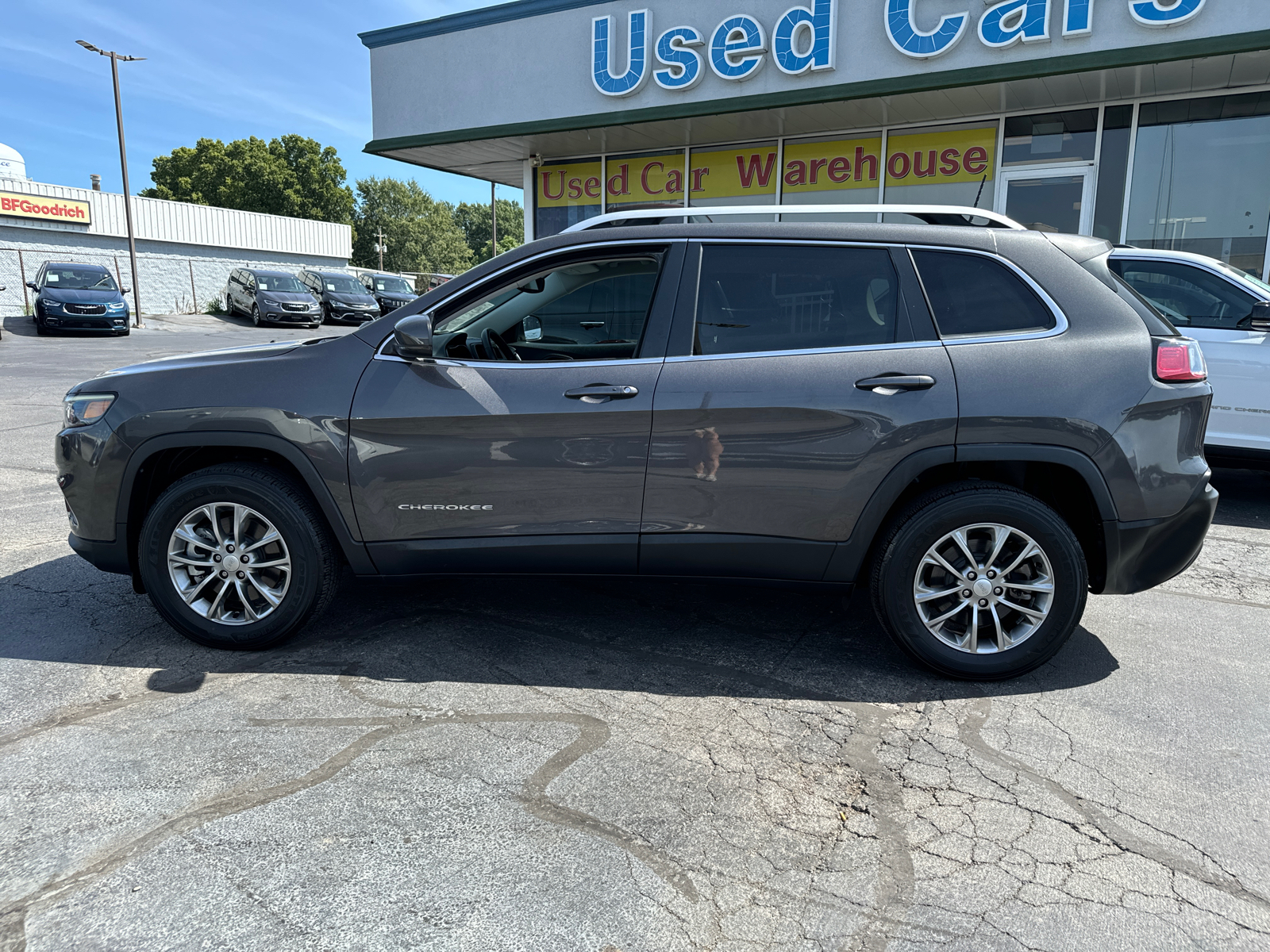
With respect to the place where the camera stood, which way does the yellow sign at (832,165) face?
facing the viewer

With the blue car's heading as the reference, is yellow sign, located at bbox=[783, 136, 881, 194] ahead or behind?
ahead

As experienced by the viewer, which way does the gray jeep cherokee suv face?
facing to the left of the viewer

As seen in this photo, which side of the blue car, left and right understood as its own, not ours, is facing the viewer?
front

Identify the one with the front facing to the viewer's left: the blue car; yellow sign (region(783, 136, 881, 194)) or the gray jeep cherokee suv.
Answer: the gray jeep cherokee suv

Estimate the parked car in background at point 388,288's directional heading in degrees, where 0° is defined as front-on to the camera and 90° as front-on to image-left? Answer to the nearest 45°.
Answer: approximately 315°

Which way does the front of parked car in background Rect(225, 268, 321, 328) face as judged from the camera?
facing the viewer and to the right of the viewer

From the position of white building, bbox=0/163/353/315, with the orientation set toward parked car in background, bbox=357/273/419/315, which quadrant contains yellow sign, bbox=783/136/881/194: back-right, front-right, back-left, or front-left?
front-right

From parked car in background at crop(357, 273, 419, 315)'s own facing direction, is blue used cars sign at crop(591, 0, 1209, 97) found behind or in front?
in front

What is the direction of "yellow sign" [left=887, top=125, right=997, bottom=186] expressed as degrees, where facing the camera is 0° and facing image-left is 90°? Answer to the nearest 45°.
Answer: approximately 0°

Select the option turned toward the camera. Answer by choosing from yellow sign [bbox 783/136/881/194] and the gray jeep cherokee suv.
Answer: the yellow sign

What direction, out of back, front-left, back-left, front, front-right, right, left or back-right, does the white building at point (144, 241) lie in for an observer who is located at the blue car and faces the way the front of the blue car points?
back
